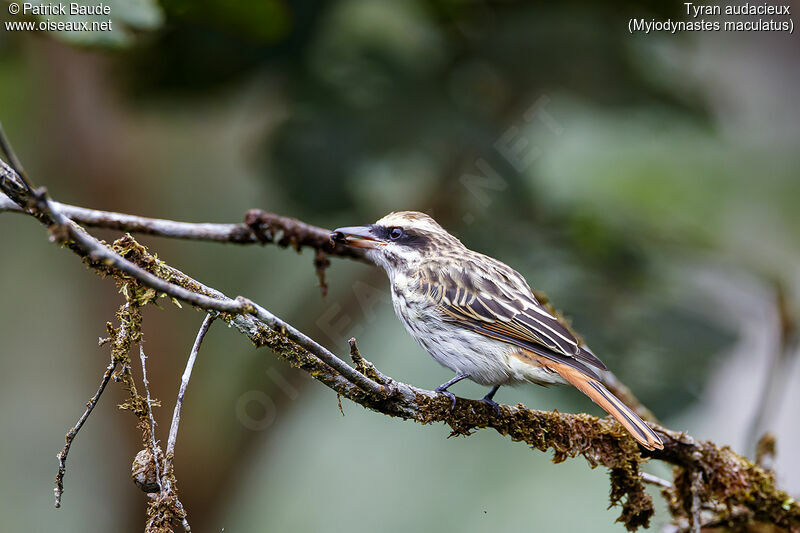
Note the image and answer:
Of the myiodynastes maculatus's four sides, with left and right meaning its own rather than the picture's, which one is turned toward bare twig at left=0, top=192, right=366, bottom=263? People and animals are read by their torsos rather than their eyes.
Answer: front

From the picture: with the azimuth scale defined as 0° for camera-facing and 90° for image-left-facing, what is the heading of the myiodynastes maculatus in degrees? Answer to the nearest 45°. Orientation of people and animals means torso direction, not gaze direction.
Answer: approximately 90°
